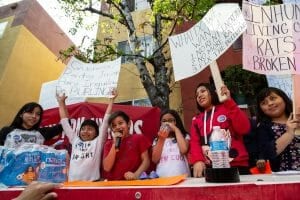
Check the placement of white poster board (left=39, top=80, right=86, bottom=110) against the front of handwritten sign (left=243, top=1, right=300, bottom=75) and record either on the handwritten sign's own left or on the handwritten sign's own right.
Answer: on the handwritten sign's own right

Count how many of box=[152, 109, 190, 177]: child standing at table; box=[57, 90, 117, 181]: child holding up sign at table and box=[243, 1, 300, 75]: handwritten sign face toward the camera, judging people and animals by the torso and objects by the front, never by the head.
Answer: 3

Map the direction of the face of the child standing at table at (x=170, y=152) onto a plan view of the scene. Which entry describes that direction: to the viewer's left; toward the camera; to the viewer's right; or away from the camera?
toward the camera

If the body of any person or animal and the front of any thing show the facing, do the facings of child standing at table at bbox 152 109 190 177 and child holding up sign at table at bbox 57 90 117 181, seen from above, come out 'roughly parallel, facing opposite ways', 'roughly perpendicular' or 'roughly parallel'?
roughly parallel

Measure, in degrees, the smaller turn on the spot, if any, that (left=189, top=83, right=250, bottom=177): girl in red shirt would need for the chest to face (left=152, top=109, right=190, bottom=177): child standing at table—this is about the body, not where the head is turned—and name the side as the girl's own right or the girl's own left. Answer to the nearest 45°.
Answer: approximately 90° to the girl's own right

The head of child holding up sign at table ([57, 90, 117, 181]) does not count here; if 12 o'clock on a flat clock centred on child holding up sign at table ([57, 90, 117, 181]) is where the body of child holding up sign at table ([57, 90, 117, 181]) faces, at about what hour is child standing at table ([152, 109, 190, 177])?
child standing at table ([152, 109, 190, 177]) is roughly at 10 o'clock from child holding up sign at table ([57, 90, 117, 181]).

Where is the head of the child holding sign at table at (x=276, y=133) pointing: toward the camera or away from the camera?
toward the camera

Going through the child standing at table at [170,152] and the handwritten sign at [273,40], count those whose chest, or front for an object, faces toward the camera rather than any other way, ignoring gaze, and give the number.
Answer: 2

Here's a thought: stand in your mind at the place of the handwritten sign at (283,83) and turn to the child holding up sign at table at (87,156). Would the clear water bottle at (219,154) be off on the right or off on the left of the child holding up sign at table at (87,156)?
left

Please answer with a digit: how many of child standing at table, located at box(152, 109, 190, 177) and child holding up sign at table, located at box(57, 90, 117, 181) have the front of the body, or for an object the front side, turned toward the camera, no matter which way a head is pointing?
2

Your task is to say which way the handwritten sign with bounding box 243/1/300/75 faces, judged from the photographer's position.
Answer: facing the viewer

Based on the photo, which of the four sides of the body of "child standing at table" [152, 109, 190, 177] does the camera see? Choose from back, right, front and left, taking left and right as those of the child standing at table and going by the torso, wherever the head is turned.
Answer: front
